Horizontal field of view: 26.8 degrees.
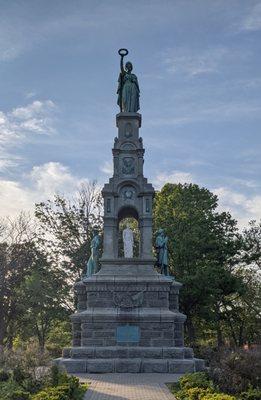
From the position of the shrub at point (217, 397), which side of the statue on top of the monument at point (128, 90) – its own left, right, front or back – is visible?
front

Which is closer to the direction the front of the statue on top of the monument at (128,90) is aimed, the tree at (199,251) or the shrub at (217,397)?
the shrub

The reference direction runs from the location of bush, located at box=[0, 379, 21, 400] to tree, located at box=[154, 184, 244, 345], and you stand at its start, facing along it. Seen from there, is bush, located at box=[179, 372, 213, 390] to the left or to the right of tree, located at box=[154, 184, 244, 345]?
right

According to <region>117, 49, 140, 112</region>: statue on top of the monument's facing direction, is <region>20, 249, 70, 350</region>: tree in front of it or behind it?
behind

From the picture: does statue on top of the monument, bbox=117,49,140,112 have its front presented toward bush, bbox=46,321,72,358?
no

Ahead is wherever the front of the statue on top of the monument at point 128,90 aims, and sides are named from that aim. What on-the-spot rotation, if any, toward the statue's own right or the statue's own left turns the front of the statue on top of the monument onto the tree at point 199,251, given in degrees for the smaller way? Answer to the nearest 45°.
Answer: approximately 135° to the statue's own left

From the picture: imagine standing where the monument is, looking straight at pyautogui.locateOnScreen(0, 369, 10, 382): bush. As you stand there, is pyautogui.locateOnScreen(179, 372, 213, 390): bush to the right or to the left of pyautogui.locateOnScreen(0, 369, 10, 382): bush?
left

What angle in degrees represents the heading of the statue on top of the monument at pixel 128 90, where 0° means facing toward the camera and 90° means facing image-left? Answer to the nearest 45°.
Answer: approximately 0°

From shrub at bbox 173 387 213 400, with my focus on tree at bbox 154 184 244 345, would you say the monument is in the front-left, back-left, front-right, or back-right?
front-left
